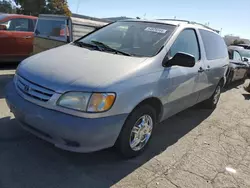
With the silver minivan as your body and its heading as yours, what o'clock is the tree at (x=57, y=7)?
The tree is roughly at 4 o'clock from the silver minivan.

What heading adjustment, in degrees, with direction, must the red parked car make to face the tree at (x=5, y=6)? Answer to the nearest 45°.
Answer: approximately 90° to its right

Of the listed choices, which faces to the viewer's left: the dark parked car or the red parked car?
the red parked car

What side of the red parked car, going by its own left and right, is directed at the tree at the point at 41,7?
right

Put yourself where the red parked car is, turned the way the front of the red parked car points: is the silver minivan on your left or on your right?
on your left

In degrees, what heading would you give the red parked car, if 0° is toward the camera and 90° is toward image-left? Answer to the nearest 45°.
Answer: approximately 90°

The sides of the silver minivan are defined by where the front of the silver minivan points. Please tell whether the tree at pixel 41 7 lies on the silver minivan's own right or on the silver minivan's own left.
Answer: on the silver minivan's own right

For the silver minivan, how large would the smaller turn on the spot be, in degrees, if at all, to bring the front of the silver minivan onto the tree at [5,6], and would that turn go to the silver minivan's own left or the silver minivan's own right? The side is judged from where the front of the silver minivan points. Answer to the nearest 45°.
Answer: approximately 90° to the silver minivan's own right
